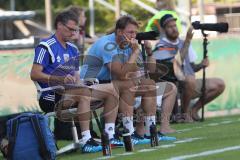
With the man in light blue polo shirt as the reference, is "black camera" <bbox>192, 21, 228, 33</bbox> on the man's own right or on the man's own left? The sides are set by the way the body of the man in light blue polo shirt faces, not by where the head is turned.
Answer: on the man's own left
